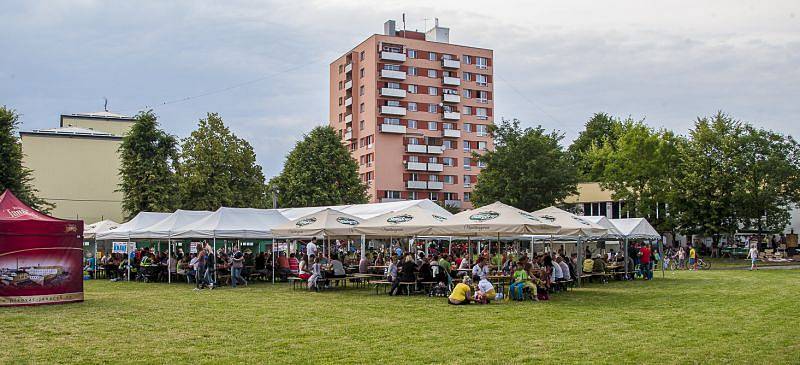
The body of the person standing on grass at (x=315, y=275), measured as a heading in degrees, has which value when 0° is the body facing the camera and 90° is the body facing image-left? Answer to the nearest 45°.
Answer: approximately 180°

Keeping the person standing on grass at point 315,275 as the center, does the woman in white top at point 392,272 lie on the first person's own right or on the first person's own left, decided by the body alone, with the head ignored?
on the first person's own right

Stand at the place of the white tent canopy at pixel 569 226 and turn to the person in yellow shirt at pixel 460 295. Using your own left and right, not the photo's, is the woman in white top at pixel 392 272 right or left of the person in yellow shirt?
right

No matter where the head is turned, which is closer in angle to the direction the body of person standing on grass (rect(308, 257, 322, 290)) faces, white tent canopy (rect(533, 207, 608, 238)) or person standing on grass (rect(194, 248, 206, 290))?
the person standing on grass

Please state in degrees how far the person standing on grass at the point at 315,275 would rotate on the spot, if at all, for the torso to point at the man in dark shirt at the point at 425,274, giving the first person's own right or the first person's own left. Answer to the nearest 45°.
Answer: approximately 135° to the first person's own right
